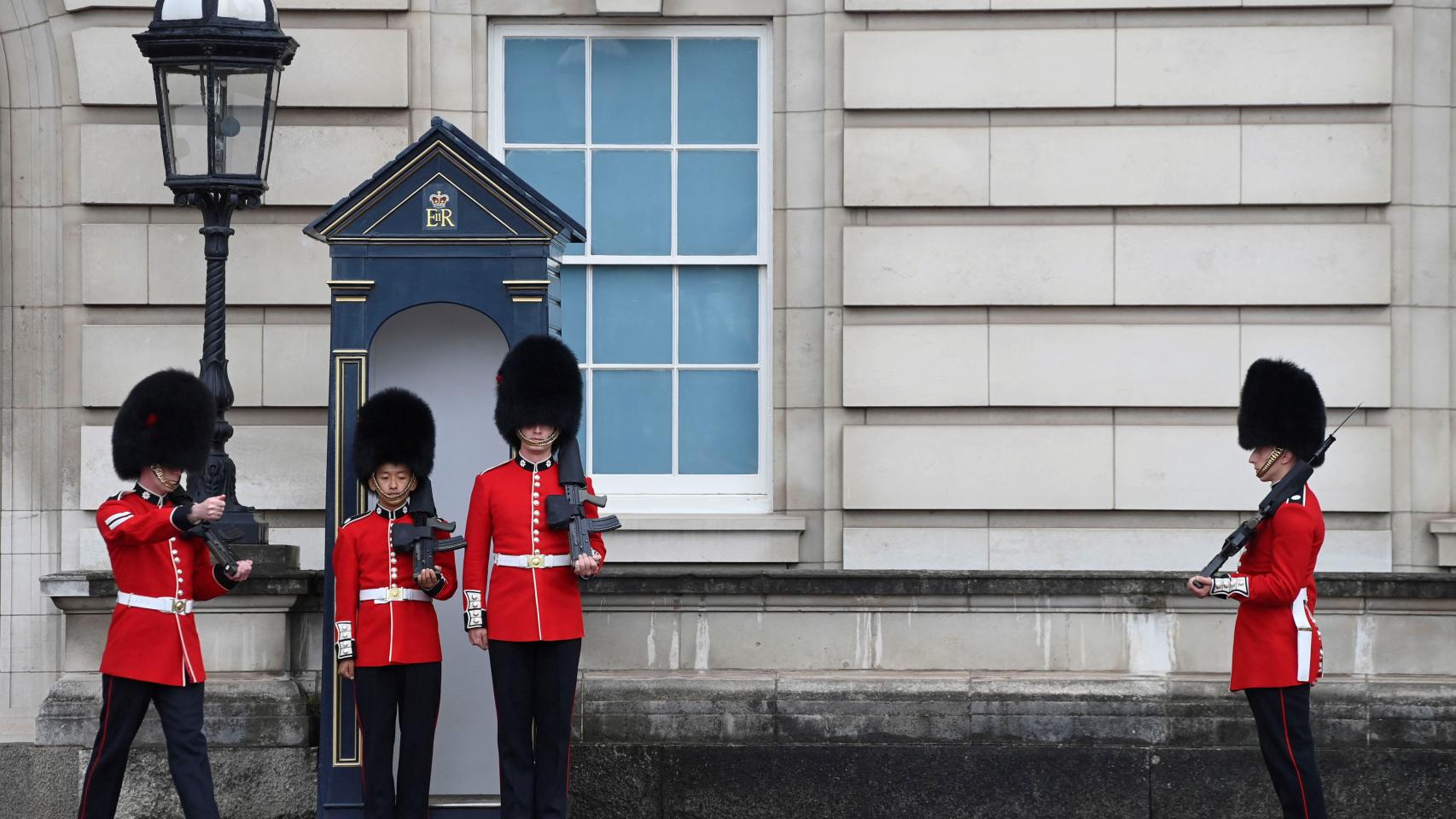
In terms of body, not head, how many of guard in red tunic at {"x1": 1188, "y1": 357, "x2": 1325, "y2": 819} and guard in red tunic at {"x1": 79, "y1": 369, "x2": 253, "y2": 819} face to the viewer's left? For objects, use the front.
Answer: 1

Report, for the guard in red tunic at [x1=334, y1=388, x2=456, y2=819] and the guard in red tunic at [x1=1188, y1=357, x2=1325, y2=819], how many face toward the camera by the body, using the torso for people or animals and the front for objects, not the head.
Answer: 1

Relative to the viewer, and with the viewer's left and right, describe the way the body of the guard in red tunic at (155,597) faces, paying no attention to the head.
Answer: facing the viewer and to the right of the viewer

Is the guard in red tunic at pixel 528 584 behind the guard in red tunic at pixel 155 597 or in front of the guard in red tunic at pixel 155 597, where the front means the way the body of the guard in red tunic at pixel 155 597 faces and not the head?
in front

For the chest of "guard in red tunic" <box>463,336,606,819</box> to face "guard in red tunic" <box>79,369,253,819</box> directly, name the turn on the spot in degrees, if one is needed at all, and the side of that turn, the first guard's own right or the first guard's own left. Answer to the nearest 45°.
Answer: approximately 90° to the first guard's own right

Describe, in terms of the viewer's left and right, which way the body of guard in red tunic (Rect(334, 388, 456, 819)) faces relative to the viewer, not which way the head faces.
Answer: facing the viewer

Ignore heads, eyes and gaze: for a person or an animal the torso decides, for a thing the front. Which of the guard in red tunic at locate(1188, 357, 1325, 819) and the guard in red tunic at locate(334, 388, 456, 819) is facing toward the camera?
the guard in red tunic at locate(334, 388, 456, 819)

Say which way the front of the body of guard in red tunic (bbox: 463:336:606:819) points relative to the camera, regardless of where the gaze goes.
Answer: toward the camera

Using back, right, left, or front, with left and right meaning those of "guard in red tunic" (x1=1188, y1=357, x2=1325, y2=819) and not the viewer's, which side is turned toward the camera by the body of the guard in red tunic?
left

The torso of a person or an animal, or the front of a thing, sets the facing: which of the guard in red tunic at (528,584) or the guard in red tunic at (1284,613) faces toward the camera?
the guard in red tunic at (528,584)

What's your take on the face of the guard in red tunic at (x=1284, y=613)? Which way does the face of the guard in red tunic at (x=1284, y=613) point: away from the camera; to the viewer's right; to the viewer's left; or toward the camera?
to the viewer's left

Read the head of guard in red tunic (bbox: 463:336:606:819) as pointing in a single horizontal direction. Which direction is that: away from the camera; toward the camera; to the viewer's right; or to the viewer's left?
toward the camera

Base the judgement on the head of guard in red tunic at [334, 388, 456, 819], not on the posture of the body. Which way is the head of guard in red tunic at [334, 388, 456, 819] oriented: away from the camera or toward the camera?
toward the camera

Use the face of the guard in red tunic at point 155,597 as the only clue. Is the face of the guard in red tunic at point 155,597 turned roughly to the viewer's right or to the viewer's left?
to the viewer's right
